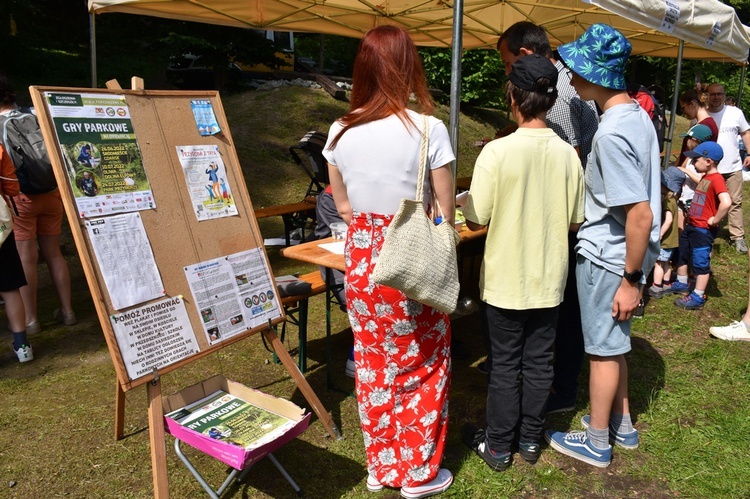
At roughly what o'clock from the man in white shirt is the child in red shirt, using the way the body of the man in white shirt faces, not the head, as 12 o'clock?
The child in red shirt is roughly at 12 o'clock from the man in white shirt.

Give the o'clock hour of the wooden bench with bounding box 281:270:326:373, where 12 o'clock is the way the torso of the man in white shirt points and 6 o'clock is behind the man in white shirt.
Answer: The wooden bench is roughly at 1 o'clock from the man in white shirt.

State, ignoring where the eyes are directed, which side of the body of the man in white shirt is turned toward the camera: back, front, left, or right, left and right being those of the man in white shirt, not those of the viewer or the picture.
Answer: front

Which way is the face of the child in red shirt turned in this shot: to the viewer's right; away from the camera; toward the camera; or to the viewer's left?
to the viewer's left

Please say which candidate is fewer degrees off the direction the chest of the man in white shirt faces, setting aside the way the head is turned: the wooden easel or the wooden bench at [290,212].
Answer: the wooden easel

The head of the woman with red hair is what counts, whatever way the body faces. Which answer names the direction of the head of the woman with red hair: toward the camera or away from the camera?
away from the camera

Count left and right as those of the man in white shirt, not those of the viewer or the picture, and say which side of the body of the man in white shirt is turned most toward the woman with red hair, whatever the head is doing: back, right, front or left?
front

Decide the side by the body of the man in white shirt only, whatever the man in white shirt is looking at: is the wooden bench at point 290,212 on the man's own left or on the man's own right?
on the man's own right

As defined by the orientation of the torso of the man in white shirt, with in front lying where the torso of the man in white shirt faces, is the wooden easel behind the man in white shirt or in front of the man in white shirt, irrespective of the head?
in front

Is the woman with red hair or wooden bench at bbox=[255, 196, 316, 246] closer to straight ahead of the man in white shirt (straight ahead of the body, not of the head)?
the woman with red hair

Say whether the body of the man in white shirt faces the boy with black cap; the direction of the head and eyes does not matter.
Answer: yes

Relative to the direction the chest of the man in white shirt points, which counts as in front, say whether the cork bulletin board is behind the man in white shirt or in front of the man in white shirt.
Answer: in front
